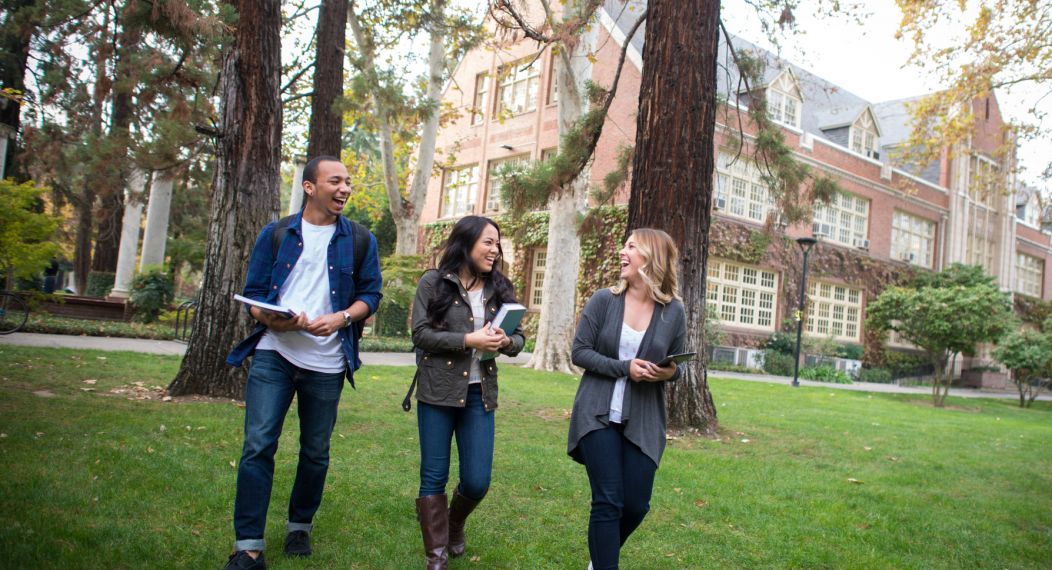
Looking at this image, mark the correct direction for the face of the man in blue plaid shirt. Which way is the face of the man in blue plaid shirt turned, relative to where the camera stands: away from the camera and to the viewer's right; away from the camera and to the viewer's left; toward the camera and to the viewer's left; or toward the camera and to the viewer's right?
toward the camera and to the viewer's right

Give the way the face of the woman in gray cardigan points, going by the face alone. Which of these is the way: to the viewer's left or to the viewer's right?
to the viewer's left

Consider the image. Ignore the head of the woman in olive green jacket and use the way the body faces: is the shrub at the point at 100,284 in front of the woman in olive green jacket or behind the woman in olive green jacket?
behind

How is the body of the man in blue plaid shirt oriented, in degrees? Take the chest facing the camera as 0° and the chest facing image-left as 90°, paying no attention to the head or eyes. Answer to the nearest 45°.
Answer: approximately 0°

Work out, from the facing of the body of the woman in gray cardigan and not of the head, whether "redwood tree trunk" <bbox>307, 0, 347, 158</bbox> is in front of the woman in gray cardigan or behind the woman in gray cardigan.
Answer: behind

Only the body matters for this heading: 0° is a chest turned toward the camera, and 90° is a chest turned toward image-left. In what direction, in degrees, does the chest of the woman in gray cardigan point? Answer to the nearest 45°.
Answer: approximately 0°

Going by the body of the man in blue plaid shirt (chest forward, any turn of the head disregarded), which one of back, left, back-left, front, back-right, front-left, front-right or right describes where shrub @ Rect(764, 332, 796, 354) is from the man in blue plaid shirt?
back-left

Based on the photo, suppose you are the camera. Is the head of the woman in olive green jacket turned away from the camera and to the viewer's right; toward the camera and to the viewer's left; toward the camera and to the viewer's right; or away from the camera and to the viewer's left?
toward the camera and to the viewer's right

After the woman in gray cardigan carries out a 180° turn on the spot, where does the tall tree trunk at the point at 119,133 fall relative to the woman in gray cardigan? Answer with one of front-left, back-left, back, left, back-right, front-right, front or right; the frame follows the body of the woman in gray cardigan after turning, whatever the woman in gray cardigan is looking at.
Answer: front-left

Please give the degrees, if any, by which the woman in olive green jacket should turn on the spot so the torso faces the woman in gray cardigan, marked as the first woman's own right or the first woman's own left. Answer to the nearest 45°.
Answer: approximately 45° to the first woman's own left

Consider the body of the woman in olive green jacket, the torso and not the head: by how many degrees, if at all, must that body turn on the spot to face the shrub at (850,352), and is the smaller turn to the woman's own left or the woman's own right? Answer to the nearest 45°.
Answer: approximately 90° to the woman's own left

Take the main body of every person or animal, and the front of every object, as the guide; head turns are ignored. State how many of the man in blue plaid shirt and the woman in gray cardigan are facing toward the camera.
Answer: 2
